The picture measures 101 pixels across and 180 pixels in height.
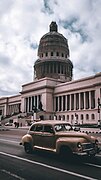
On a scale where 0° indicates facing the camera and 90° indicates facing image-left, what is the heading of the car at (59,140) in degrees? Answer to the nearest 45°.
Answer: approximately 315°
